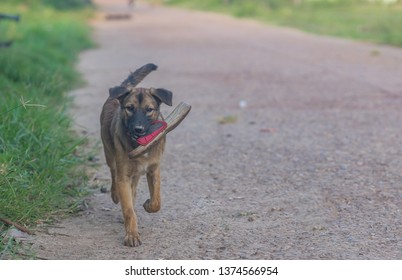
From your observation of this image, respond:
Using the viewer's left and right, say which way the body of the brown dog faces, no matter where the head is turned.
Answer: facing the viewer
